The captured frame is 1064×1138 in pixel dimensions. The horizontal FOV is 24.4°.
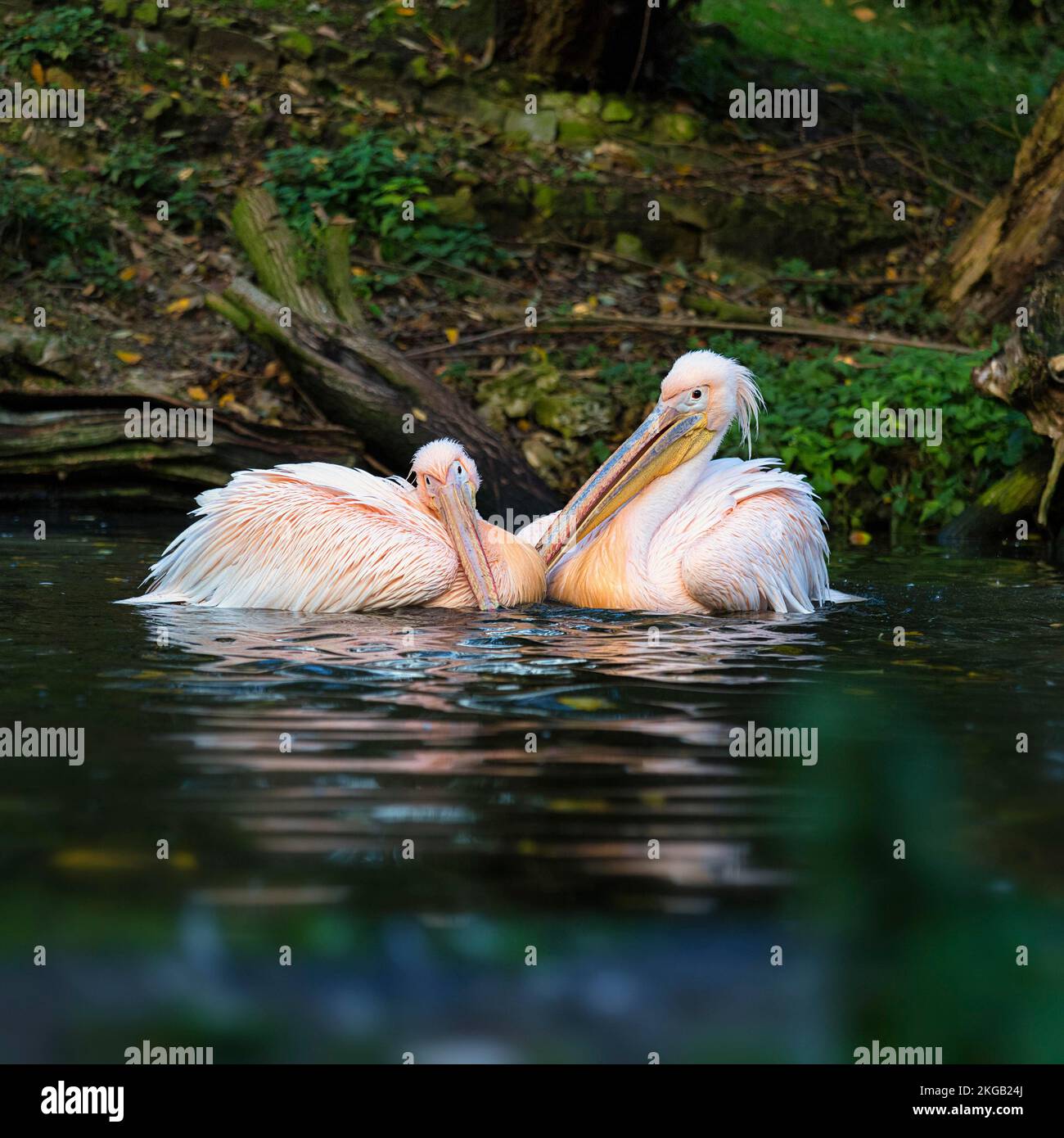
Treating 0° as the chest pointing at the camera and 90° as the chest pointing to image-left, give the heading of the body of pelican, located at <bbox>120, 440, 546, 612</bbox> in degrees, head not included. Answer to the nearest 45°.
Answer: approximately 270°

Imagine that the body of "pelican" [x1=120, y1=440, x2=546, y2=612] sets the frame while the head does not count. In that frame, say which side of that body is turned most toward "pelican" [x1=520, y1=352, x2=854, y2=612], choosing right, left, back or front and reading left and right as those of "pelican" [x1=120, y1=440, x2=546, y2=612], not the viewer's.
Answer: front

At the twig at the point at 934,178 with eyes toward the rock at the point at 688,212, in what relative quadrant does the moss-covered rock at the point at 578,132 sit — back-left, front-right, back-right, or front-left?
front-right

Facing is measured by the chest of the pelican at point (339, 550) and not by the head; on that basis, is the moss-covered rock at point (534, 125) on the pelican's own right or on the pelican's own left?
on the pelican's own left

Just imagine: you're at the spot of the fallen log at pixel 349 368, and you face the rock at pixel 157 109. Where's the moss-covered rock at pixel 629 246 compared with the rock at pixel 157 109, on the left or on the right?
right

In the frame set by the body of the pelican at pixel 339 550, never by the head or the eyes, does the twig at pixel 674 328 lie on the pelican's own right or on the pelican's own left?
on the pelican's own left

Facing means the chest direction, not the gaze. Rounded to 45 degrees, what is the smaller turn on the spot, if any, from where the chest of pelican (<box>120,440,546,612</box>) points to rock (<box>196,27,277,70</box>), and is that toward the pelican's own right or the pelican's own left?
approximately 90° to the pelican's own left

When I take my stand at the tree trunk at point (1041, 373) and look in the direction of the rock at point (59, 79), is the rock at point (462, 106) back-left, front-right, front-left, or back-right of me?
front-right

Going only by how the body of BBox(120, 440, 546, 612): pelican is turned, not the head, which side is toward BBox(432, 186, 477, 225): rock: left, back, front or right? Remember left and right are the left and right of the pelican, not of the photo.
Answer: left

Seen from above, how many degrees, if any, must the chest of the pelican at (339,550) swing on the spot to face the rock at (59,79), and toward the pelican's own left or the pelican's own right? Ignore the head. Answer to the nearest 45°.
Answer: approximately 90° to the pelican's own left
